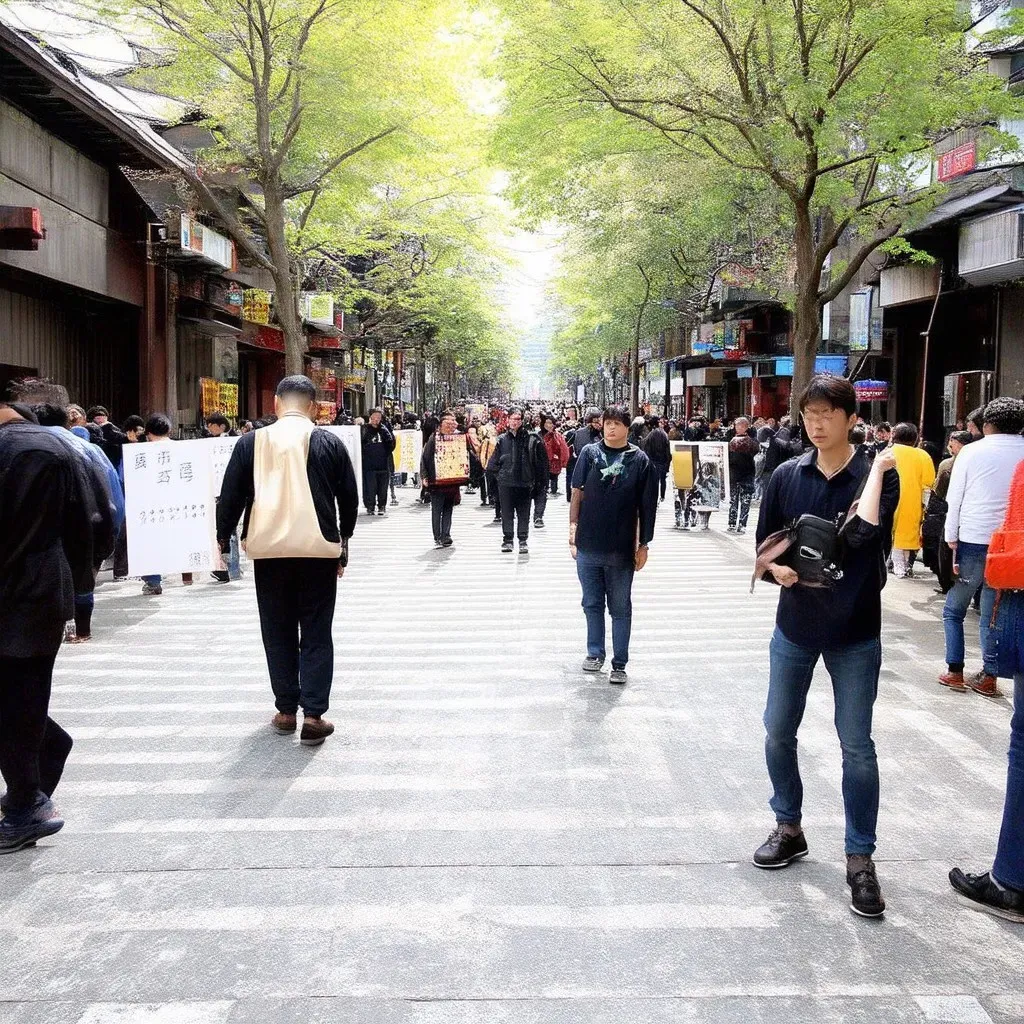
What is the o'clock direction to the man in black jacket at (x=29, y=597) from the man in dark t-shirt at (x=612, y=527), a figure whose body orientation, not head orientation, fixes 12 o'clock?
The man in black jacket is roughly at 1 o'clock from the man in dark t-shirt.

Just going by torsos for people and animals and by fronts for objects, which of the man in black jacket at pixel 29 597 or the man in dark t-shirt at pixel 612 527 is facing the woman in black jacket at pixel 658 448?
the man in black jacket at pixel 29 597

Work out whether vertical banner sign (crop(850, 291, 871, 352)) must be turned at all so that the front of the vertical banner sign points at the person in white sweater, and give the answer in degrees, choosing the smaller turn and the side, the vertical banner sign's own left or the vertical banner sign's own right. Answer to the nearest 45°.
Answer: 0° — it already faces them

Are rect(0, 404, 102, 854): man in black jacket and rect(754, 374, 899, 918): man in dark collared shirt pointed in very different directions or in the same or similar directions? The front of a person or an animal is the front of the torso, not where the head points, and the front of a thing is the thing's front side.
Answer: very different directions

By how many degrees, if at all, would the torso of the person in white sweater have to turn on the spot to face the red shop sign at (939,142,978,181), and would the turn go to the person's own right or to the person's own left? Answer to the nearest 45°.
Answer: approximately 45° to the person's own right

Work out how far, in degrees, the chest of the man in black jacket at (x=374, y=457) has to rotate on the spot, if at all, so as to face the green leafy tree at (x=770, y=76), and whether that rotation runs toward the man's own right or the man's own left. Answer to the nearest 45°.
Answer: approximately 45° to the man's own left

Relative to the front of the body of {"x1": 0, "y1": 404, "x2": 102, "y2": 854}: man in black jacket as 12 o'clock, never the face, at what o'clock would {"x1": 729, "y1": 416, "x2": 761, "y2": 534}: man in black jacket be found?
{"x1": 729, "y1": 416, "x2": 761, "y2": 534}: man in black jacket is roughly at 12 o'clock from {"x1": 0, "y1": 404, "x2": 102, "y2": 854}: man in black jacket.

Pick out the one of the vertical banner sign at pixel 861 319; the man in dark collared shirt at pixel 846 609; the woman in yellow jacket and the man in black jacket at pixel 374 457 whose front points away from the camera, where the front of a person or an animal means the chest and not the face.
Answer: the woman in yellow jacket

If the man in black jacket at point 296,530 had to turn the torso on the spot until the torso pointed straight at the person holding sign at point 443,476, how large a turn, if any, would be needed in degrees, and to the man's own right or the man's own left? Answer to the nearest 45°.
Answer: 0° — they already face them

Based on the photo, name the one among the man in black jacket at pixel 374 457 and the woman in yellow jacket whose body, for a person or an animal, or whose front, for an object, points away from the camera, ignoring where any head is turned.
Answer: the woman in yellow jacket

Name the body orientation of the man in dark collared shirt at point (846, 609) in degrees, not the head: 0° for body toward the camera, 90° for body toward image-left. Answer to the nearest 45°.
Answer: approximately 0°

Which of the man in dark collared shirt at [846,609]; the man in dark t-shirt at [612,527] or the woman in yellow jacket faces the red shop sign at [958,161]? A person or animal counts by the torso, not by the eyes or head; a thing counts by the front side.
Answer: the woman in yellow jacket
